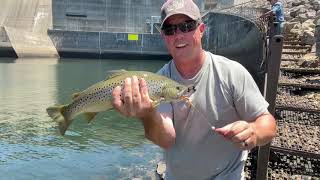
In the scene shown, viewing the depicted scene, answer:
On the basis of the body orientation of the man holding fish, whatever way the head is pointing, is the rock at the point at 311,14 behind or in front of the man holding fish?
behind

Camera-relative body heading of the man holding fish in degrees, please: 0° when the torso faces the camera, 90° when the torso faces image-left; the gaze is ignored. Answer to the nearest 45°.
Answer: approximately 45°

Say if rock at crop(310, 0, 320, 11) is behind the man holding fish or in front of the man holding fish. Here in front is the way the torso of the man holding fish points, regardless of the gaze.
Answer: behind

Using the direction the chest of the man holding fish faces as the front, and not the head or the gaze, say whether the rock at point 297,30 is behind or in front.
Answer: behind
